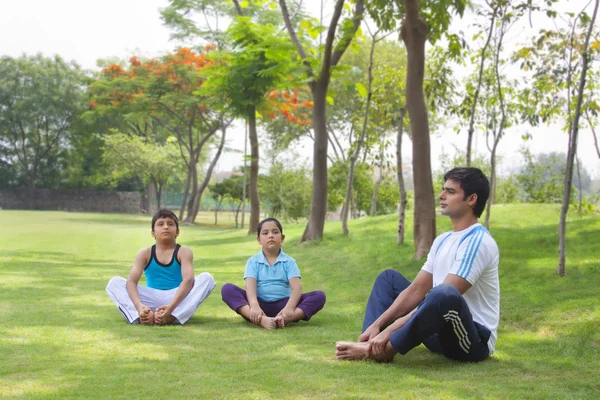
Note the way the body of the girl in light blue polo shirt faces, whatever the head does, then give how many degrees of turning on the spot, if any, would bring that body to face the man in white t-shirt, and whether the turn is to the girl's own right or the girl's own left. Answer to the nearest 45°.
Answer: approximately 45° to the girl's own left

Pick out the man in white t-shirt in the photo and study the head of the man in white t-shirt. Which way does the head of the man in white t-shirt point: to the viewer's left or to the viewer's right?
to the viewer's left

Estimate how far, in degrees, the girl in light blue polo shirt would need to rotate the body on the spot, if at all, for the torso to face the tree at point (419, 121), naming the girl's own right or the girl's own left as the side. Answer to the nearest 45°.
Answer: approximately 135° to the girl's own left

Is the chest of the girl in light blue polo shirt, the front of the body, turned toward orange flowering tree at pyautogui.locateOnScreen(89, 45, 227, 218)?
no

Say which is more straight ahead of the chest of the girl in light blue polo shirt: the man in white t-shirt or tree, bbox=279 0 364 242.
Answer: the man in white t-shirt

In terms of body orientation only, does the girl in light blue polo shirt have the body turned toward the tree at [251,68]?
no

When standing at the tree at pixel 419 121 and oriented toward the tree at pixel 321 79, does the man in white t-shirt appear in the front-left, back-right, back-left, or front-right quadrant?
back-left

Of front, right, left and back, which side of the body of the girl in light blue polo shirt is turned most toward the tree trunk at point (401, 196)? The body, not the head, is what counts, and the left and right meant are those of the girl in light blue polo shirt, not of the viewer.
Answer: back

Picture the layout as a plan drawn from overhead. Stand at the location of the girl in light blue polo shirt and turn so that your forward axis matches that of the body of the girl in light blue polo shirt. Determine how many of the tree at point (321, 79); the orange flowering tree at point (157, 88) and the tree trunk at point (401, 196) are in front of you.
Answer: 0

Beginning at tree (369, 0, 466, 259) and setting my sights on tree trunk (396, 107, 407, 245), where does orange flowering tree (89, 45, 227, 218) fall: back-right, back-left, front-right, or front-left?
front-left

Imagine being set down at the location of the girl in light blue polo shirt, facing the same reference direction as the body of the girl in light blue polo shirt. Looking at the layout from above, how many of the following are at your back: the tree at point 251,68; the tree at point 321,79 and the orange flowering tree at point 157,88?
3

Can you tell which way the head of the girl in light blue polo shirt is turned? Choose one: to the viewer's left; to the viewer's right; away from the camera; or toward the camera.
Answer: toward the camera

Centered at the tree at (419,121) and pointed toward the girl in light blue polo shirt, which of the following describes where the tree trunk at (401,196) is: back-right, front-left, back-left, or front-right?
back-right

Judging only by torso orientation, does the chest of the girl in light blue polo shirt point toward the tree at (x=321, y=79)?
no

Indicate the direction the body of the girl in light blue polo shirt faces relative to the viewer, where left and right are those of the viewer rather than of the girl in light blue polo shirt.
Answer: facing the viewer
